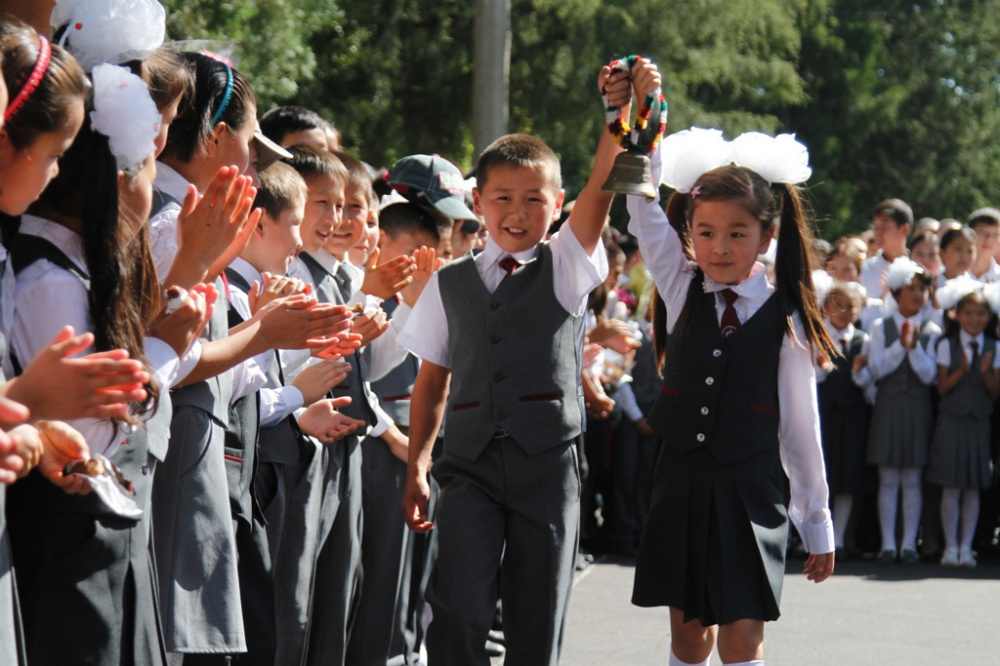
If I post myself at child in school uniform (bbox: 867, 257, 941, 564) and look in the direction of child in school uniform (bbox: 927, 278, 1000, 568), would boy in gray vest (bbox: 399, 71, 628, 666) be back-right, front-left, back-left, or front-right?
back-right

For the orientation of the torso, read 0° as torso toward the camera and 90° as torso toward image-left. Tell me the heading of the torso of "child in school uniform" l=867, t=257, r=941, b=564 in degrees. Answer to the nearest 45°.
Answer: approximately 0°

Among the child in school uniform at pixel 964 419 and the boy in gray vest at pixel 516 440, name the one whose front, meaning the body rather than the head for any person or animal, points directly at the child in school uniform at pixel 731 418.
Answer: the child in school uniform at pixel 964 419

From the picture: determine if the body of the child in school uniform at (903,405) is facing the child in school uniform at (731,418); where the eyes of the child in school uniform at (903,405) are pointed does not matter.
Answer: yes

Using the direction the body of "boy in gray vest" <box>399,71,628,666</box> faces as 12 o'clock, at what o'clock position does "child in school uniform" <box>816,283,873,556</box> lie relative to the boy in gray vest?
The child in school uniform is roughly at 7 o'clock from the boy in gray vest.

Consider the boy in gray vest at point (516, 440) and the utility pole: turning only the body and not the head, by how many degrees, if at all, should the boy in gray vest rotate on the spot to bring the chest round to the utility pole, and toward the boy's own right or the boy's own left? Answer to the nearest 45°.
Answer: approximately 180°

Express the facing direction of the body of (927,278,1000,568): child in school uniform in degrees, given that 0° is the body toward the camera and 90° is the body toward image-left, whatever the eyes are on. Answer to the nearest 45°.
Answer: approximately 0°

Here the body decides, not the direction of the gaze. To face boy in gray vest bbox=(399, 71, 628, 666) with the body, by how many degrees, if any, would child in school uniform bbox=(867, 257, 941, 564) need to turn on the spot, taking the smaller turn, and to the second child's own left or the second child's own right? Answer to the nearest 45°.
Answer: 0° — they already face them
